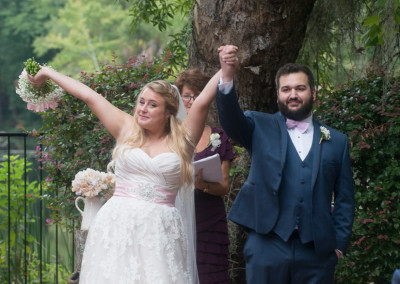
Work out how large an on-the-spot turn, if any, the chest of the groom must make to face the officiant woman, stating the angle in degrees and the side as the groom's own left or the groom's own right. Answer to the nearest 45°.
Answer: approximately 135° to the groom's own right

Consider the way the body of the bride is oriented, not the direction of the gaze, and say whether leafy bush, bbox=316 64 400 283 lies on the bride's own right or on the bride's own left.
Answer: on the bride's own left

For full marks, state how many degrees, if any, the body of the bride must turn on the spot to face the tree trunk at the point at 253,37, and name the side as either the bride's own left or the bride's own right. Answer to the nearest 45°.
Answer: approximately 135° to the bride's own left

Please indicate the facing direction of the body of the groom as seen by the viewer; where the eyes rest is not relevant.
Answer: toward the camera

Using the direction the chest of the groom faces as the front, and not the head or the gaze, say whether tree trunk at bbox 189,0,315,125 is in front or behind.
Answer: behind

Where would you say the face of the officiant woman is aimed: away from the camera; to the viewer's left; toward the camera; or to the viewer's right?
toward the camera

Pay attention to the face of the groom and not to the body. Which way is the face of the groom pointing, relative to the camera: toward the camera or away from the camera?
toward the camera

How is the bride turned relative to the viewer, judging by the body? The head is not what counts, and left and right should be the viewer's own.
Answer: facing the viewer

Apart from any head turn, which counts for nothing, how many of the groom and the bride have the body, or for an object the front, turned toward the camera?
2

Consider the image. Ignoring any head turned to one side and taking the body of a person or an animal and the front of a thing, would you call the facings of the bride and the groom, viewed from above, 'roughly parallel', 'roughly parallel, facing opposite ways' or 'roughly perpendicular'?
roughly parallel
